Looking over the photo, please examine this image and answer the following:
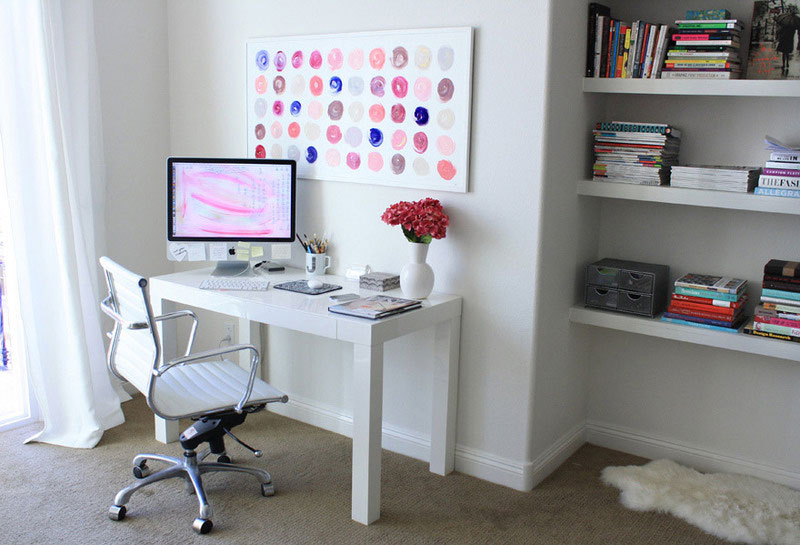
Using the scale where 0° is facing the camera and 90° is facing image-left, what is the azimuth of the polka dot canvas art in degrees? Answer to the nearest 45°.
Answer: approximately 45°

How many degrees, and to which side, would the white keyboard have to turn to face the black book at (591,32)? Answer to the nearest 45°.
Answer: approximately 90° to its left

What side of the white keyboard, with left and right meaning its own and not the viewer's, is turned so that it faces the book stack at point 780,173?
left

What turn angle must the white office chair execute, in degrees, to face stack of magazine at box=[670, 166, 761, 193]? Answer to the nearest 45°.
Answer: approximately 45° to its right

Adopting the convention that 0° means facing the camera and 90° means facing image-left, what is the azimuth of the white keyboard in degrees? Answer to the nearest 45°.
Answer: approximately 0°

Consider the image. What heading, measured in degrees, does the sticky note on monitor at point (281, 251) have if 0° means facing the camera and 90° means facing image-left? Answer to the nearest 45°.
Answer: approximately 0°

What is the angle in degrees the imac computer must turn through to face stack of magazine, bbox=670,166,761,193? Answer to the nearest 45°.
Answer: approximately 45° to its left
